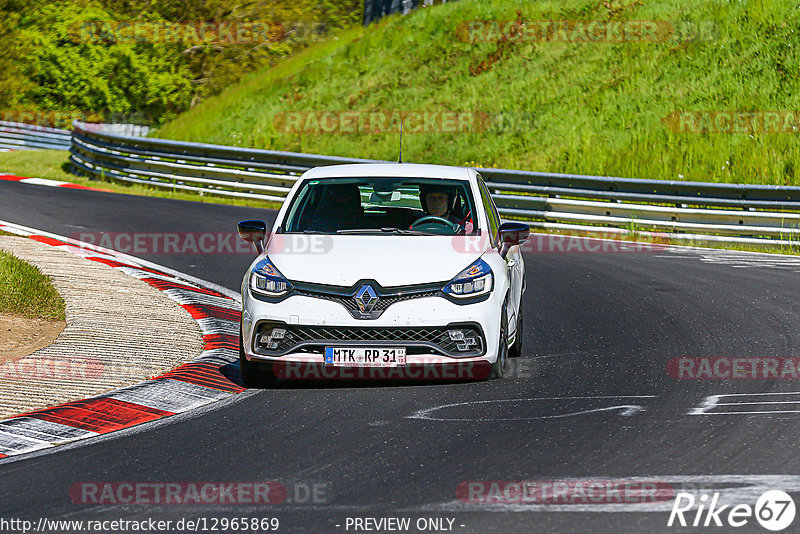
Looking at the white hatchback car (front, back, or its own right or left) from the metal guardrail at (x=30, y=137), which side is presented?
back

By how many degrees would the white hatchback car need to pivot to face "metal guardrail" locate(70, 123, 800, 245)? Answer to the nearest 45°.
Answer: approximately 180°

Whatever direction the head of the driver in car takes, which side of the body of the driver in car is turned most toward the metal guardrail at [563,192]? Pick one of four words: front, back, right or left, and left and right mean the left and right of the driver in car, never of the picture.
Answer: back

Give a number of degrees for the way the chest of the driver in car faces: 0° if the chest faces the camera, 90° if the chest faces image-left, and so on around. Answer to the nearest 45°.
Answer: approximately 0°

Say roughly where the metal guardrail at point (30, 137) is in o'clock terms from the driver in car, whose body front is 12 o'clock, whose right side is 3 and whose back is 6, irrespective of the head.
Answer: The metal guardrail is roughly at 5 o'clock from the driver in car.

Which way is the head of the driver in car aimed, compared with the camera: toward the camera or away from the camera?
toward the camera

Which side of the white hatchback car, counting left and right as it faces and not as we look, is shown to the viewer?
front
